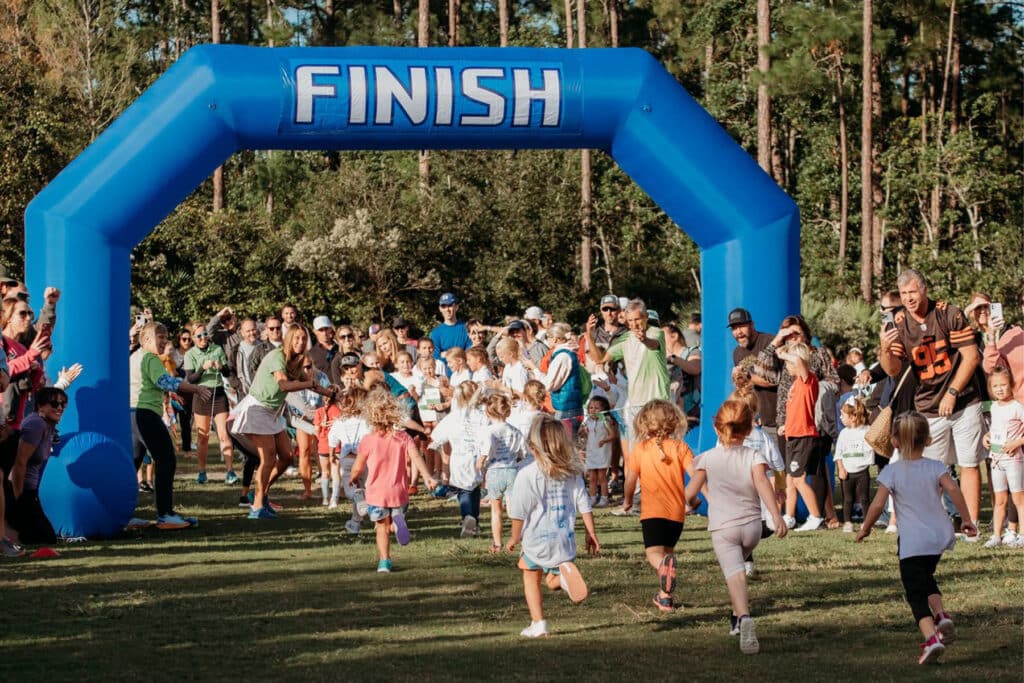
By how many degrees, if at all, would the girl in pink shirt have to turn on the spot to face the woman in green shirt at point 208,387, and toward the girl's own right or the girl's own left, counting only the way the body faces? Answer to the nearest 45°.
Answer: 0° — they already face them

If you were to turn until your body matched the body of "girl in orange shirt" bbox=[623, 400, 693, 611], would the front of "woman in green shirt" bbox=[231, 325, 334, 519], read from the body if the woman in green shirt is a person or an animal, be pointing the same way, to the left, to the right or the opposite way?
to the right

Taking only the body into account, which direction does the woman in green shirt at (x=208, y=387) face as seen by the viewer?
toward the camera

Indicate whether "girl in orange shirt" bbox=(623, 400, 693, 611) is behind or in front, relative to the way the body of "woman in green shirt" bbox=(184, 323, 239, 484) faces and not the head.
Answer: in front

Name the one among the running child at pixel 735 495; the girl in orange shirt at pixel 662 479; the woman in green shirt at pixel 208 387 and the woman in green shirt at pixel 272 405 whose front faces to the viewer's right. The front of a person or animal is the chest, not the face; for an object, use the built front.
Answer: the woman in green shirt at pixel 272 405

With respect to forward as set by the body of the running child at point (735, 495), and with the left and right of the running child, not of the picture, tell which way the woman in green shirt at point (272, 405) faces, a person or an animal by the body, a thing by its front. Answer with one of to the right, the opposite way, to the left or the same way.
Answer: to the right

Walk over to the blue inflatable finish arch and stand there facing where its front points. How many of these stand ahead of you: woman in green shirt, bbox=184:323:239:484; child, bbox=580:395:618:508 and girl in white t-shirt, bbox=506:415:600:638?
1

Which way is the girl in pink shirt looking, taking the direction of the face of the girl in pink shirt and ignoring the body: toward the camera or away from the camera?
away from the camera

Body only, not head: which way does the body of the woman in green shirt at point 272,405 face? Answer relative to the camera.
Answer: to the viewer's right

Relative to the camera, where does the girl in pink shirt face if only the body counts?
away from the camera

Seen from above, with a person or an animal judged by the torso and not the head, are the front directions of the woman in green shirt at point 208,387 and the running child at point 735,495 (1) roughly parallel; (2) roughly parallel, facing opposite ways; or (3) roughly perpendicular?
roughly parallel, facing opposite ways

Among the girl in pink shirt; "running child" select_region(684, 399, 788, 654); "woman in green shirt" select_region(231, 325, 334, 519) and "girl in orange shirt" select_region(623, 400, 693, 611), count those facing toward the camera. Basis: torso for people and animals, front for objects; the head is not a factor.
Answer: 0

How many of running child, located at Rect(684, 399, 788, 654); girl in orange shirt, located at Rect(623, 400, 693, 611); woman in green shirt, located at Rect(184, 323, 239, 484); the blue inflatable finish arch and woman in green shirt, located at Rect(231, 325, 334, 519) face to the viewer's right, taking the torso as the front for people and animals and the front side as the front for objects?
1

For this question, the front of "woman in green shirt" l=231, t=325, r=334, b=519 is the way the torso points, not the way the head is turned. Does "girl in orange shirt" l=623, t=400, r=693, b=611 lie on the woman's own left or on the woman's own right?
on the woman's own right

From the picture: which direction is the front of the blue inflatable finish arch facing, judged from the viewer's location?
facing the viewer

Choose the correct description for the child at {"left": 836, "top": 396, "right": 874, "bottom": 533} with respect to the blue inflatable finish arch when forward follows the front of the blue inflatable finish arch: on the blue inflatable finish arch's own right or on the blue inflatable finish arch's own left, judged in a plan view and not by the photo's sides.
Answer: on the blue inflatable finish arch's own left

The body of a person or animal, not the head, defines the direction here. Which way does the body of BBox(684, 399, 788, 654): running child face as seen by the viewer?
away from the camera

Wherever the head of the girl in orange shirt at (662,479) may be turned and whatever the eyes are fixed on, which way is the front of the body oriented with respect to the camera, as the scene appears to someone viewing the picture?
away from the camera
